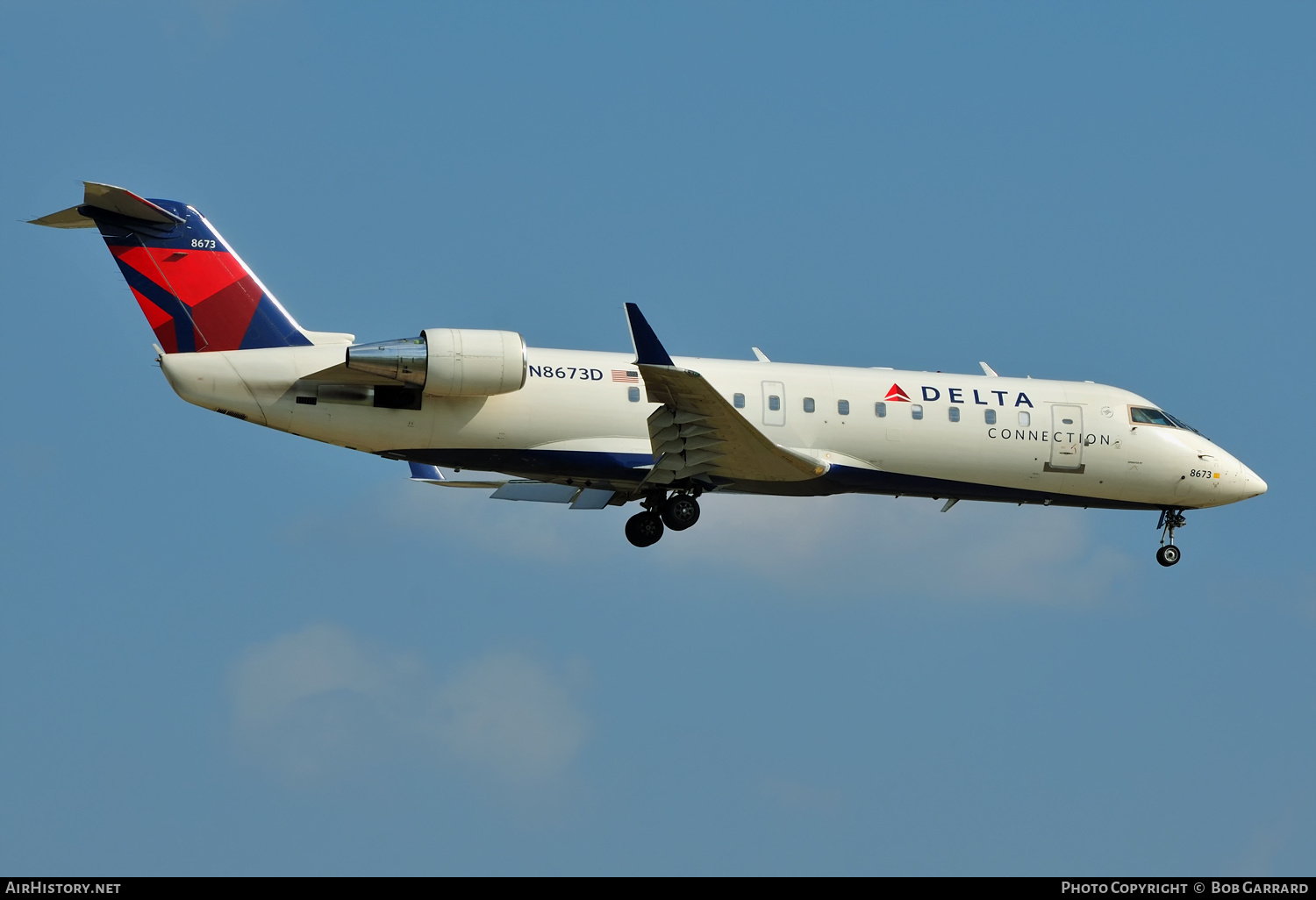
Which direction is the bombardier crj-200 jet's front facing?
to the viewer's right
